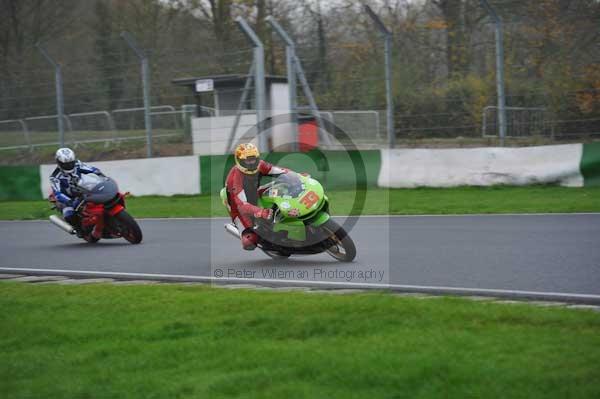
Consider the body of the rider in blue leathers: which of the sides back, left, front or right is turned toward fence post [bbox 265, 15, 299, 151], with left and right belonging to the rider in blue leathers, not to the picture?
left

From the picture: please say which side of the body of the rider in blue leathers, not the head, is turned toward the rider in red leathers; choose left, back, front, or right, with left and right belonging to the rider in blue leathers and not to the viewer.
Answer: front

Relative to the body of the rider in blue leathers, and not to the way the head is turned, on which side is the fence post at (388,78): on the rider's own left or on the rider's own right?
on the rider's own left

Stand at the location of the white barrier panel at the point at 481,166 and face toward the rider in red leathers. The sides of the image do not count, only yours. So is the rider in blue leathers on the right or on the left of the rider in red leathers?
right

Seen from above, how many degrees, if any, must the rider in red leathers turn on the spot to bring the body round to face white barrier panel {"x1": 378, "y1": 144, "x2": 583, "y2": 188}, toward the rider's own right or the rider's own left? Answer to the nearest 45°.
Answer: approximately 90° to the rider's own left

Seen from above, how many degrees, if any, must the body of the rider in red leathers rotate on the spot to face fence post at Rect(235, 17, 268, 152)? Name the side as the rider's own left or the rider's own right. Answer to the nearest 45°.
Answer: approximately 135° to the rider's own left

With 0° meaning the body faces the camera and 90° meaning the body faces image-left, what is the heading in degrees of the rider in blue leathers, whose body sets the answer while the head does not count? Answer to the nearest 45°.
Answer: approximately 315°

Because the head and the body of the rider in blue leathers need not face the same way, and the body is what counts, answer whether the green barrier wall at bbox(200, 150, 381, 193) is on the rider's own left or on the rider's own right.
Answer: on the rider's own left

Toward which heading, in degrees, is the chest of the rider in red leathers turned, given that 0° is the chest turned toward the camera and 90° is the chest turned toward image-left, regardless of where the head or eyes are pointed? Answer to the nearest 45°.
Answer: approximately 315°

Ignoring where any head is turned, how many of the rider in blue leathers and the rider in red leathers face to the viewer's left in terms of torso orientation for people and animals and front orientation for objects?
0

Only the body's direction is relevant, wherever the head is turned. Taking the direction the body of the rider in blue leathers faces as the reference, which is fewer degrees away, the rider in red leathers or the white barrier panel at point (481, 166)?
the rider in red leathers

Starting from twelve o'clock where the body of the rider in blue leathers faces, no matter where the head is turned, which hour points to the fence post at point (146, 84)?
The fence post is roughly at 8 o'clock from the rider in blue leathers.
